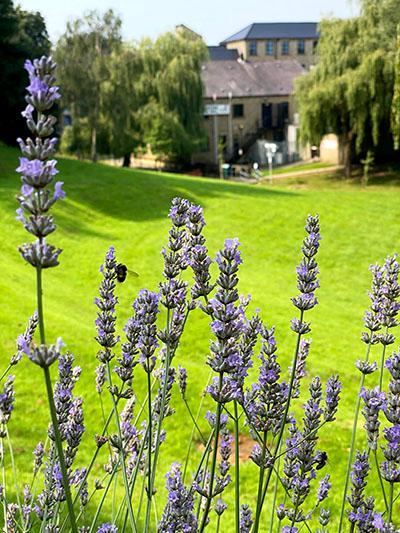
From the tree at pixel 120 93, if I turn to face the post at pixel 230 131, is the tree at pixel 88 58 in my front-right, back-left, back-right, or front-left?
back-left

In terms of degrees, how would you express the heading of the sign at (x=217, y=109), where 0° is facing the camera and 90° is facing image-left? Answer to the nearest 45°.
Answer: approximately 0°
